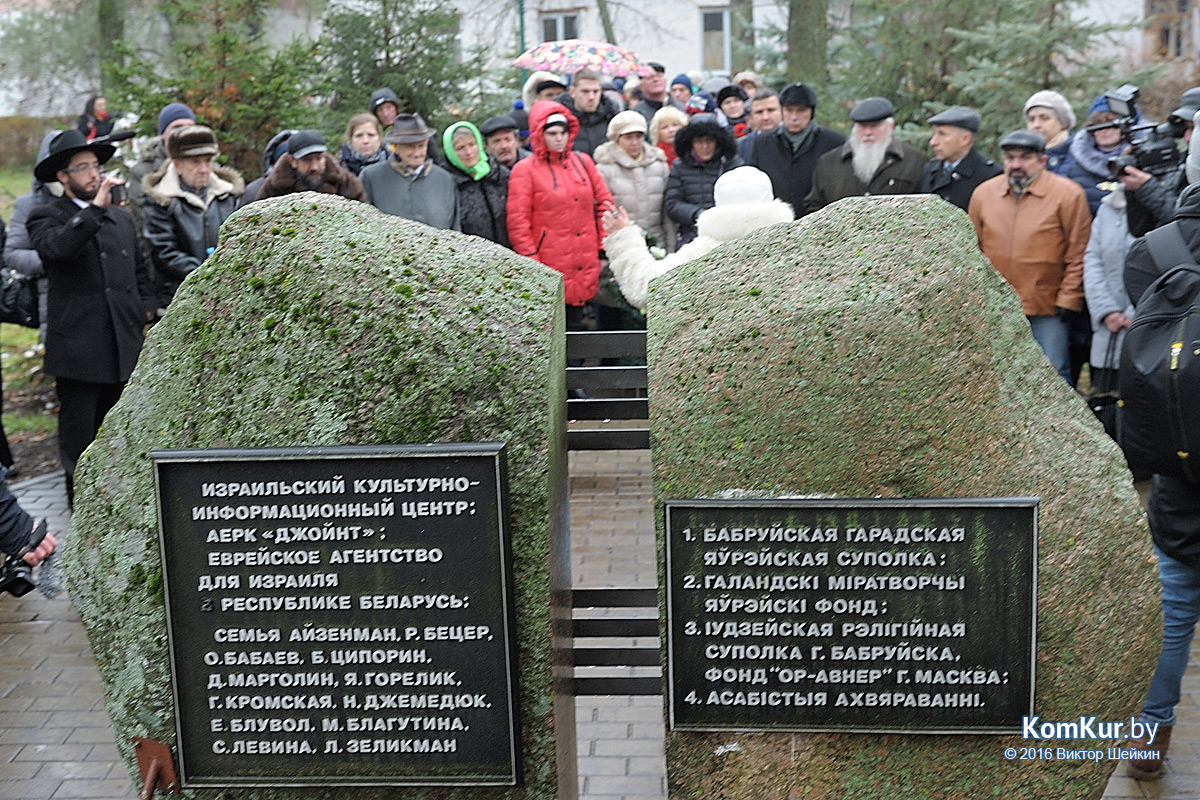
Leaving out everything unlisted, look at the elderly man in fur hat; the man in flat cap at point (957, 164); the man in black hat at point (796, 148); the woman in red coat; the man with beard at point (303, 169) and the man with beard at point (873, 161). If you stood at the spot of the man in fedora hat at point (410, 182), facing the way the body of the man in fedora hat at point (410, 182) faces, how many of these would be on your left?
4

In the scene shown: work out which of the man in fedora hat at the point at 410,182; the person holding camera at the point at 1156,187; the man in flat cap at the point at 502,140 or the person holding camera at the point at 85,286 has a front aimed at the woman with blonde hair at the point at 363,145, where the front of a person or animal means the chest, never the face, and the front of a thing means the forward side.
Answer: the person holding camera at the point at 1156,187

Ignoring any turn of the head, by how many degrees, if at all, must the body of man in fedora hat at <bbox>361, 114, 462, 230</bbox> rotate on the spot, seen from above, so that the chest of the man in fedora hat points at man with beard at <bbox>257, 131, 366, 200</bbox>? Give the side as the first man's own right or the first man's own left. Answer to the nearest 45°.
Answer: approximately 45° to the first man's own right

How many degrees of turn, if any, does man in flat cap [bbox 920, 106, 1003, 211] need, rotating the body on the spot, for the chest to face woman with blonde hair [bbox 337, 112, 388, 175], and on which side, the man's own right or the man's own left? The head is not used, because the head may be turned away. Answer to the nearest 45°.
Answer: approximately 45° to the man's own right

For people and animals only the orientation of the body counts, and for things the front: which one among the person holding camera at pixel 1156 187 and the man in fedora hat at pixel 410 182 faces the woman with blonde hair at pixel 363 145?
the person holding camera

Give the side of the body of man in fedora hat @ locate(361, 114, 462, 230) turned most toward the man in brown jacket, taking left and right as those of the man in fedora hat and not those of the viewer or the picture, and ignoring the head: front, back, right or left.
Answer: left

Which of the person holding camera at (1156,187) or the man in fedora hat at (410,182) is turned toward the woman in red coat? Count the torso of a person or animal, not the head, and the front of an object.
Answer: the person holding camera

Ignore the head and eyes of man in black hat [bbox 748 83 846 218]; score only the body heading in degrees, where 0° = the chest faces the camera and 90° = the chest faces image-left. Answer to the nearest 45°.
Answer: approximately 0°

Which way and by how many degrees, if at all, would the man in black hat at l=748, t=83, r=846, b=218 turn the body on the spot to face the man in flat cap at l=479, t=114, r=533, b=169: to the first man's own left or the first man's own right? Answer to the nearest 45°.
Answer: approximately 90° to the first man's own right

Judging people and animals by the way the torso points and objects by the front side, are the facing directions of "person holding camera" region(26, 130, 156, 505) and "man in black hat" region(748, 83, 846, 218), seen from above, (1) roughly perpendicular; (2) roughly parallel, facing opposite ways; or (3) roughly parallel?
roughly perpendicular

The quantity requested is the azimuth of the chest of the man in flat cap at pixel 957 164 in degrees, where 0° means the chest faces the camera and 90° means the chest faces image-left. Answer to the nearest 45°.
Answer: approximately 45°

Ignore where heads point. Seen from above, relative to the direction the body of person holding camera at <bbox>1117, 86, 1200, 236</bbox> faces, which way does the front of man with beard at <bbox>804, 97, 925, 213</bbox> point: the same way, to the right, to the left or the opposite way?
to the left
